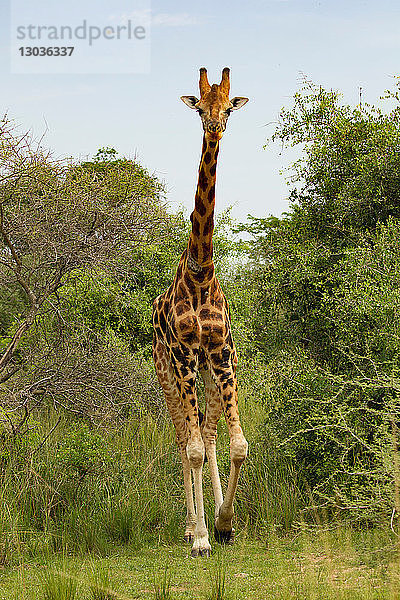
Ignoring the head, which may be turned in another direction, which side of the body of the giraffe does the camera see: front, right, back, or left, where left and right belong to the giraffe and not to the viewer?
front
